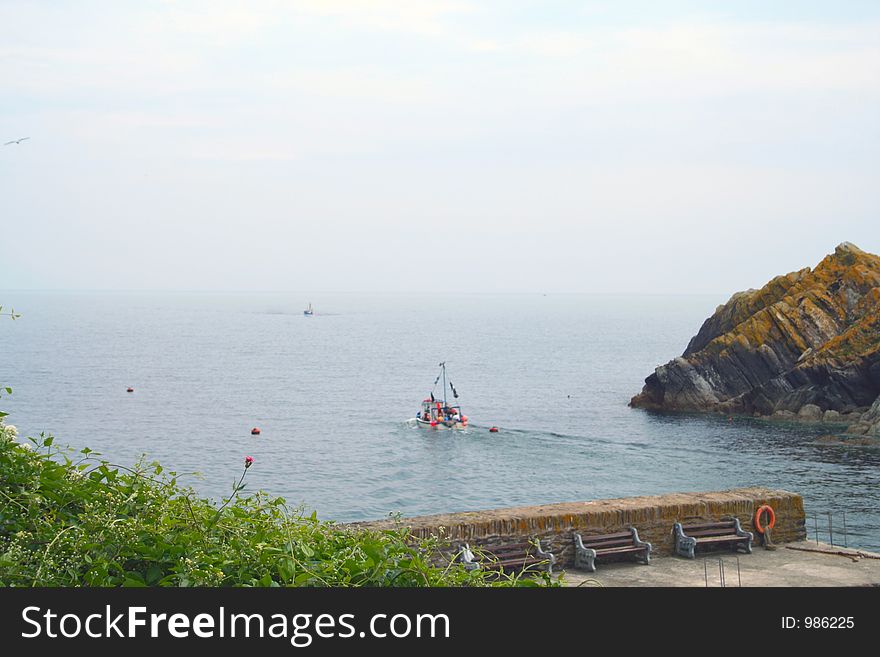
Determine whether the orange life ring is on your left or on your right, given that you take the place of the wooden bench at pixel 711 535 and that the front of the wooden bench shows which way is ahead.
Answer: on your left

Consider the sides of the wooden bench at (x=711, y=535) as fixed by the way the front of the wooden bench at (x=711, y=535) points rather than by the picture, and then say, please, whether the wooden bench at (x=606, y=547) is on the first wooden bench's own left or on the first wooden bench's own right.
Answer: on the first wooden bench's own right

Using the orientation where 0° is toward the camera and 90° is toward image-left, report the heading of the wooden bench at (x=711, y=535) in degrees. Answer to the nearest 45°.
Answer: approximately 315°

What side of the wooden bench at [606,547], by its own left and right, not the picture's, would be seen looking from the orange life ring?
left
